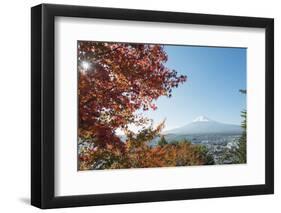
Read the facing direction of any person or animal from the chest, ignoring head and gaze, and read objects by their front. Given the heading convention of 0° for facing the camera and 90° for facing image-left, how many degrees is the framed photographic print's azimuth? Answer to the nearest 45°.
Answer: approximately 315°
